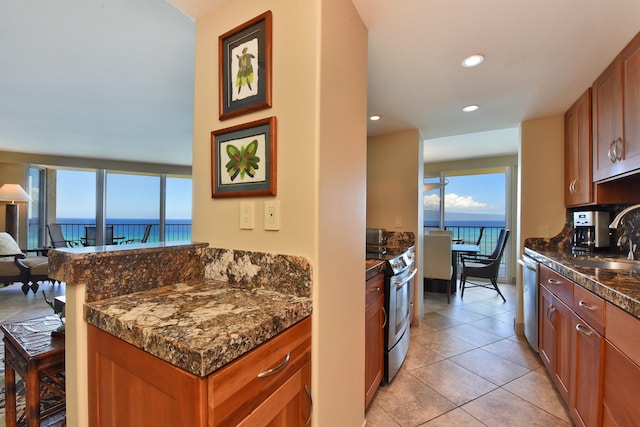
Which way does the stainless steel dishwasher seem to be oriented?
to the viewer's left

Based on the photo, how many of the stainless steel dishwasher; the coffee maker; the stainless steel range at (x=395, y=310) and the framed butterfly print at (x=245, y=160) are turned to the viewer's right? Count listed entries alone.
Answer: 1

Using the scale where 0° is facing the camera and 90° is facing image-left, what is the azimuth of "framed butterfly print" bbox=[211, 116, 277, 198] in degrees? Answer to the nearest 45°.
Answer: approximately 45°

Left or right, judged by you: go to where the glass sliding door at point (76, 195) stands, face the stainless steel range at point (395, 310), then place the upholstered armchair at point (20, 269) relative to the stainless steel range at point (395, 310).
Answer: right

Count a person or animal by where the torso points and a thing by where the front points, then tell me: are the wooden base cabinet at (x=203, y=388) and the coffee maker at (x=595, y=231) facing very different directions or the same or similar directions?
very different directions

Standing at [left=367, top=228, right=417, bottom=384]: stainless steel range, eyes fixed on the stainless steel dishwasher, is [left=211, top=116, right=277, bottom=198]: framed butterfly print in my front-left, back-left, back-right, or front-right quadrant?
back-right

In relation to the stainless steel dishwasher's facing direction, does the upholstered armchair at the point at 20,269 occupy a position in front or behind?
in front

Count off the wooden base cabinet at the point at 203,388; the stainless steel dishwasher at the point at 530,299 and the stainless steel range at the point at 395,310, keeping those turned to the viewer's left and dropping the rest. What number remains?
1

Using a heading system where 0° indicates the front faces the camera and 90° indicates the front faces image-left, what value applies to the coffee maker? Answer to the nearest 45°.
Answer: approximately 45°

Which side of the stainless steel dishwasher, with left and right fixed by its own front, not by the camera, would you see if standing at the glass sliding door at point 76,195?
front

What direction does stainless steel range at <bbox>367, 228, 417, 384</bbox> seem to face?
to the viewer's right

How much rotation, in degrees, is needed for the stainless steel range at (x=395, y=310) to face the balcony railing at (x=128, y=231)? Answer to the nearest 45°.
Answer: approximately 135° to its left

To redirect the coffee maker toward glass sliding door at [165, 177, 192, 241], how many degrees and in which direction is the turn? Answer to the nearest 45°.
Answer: approximately 45° to its right

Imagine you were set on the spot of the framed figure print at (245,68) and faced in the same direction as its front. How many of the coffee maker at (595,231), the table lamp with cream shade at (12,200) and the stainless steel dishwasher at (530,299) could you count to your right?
1

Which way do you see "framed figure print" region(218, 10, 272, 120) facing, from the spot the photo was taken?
facing the viewer and to the left of the viewer

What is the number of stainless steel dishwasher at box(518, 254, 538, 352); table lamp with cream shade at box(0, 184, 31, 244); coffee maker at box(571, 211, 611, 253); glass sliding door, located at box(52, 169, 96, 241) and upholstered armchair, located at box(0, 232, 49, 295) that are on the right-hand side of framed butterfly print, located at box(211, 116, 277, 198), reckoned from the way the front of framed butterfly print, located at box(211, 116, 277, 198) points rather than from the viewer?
3

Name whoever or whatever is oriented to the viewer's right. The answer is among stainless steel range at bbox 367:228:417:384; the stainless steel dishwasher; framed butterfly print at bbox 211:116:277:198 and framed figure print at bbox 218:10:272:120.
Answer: the stainless steel range
